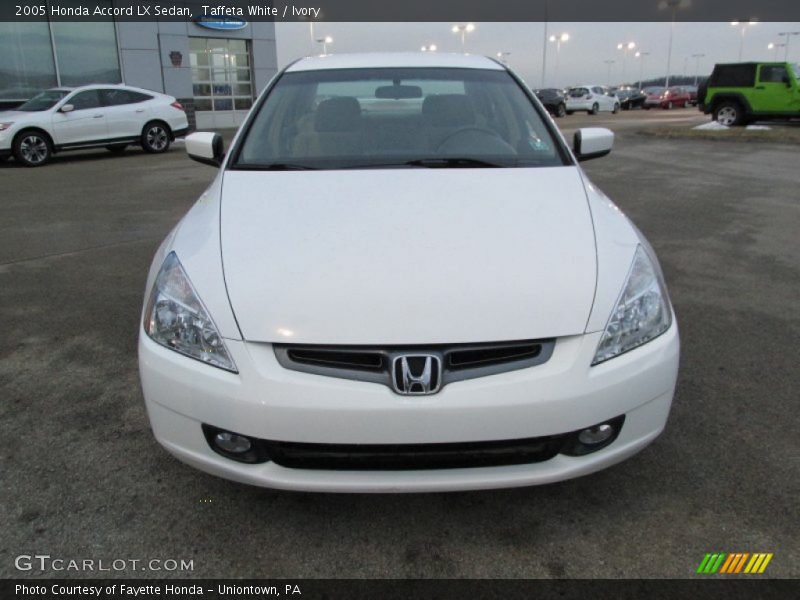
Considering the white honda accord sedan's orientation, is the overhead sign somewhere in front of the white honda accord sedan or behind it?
behind

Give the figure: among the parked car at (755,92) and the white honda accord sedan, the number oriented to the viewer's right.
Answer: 1

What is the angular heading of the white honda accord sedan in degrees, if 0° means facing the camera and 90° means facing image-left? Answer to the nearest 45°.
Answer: approximately 0°

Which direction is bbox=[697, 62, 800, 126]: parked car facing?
to the viewer's right

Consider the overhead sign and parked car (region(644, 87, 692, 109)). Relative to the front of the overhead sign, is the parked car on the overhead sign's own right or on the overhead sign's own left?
on the overhead sign's own left

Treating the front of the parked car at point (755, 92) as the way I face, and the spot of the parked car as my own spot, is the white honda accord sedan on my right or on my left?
on my right

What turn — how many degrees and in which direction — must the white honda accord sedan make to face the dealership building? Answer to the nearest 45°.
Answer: approximately 180°

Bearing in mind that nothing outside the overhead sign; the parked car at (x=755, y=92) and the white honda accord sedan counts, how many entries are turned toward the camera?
2
